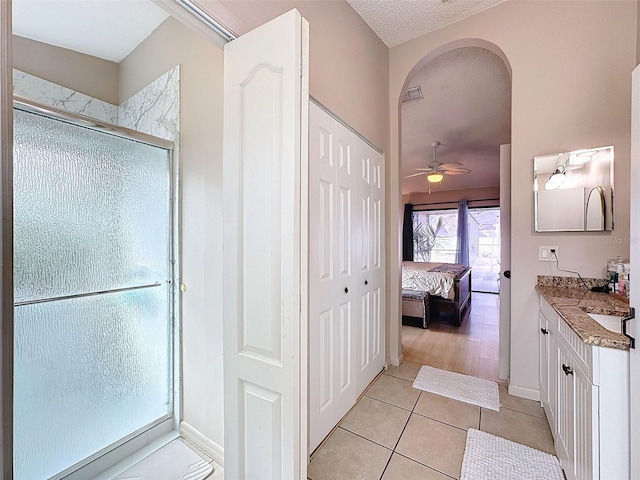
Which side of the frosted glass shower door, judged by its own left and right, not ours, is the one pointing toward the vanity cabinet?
front

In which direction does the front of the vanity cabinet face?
to the viewer's left

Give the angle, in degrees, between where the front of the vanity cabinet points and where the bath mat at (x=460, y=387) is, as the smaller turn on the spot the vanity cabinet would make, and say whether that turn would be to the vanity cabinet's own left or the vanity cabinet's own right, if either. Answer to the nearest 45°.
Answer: approximately 45° to the vanity cabinet's own right

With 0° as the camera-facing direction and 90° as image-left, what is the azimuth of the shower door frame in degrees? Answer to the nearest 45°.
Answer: approximately 315°

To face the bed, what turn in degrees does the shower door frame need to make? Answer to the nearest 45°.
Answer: approximately 45° to its left

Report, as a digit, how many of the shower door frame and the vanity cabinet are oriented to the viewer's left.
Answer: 1

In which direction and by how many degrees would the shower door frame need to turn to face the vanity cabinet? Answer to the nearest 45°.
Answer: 0° — it already faces it

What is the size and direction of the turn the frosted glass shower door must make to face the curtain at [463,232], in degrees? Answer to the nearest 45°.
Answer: approximately 45° to its left

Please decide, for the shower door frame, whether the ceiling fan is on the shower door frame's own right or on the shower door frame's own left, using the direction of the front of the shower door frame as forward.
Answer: on the shower door frame's own left

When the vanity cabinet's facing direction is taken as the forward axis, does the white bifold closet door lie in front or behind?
in front

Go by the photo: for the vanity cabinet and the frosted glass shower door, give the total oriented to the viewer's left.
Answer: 1
